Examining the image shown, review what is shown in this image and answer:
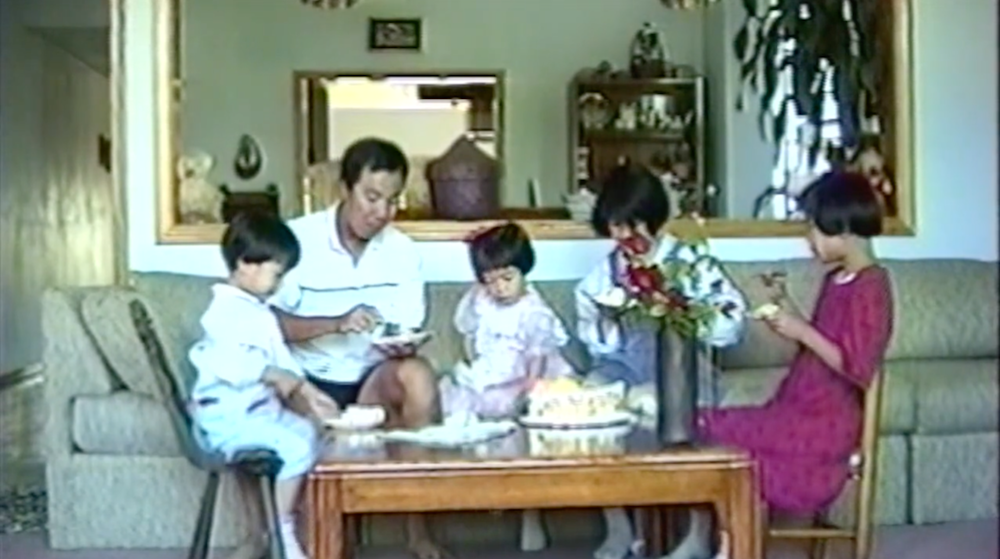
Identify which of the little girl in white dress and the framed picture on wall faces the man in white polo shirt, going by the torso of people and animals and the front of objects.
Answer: the framed picture on wall

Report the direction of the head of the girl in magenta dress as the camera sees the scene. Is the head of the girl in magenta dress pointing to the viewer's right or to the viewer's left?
to the viewer's left

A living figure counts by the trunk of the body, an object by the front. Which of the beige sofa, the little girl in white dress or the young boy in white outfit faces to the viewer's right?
the young boy in white outfit

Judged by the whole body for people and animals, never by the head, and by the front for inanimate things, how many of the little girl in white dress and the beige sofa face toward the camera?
2

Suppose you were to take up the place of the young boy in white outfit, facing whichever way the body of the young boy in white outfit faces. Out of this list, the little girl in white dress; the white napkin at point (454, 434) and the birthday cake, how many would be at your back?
0

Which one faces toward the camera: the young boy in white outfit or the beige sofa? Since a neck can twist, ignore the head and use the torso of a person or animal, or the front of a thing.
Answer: the beige sofa

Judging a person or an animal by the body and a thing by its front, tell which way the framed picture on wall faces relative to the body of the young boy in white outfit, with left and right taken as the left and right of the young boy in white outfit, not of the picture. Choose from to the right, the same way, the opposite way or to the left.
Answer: to the right

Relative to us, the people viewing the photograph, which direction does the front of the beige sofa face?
facing the viewer

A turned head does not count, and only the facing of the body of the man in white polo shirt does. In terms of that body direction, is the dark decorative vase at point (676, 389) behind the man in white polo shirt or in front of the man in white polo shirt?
in front

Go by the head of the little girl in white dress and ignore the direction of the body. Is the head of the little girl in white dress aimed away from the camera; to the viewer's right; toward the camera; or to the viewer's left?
toward the camera

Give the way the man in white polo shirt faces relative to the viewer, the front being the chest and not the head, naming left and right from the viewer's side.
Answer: facing the viewer and to the right of the viewer

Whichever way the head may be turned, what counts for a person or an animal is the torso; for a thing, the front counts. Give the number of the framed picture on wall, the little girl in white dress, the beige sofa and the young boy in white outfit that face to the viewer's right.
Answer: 1

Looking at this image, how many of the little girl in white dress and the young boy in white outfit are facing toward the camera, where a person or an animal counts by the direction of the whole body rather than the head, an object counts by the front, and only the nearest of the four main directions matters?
1

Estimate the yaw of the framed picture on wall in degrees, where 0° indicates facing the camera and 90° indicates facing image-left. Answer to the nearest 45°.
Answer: approximately 0°

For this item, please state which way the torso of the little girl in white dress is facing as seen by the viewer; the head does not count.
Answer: toward the camera

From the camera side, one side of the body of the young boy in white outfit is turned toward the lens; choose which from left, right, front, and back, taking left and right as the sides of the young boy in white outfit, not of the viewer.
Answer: right
